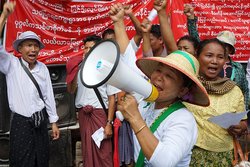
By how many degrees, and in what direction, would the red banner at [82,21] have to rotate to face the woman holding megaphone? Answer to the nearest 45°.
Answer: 0° — it already faces them

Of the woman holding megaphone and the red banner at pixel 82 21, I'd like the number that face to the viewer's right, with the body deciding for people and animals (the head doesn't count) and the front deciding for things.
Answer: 0

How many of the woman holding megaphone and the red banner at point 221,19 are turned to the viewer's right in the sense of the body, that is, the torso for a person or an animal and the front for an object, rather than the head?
0

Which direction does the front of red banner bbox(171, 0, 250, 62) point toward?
toward the camera

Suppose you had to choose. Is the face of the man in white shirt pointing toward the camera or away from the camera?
toward the camera

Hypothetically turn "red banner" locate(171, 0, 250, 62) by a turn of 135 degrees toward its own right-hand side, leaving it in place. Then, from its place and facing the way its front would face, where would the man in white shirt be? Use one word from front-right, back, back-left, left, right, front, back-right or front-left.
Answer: left

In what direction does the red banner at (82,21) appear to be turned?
toward the camera

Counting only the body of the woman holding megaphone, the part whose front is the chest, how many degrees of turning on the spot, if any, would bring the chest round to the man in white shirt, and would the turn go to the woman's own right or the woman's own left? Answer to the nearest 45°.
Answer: approximately 90° to the woman's own right

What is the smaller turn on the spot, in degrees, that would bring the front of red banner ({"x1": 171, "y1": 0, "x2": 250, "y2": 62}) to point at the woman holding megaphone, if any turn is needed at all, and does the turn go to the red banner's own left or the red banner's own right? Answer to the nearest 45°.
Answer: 0° — it already faces them

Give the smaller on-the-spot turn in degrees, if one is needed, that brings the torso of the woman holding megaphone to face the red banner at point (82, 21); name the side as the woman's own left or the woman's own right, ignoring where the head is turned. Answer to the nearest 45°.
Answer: approximately 135° to the woman's own right

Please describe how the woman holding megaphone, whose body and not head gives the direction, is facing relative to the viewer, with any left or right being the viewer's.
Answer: facing the viewer and to the left of the viewer
